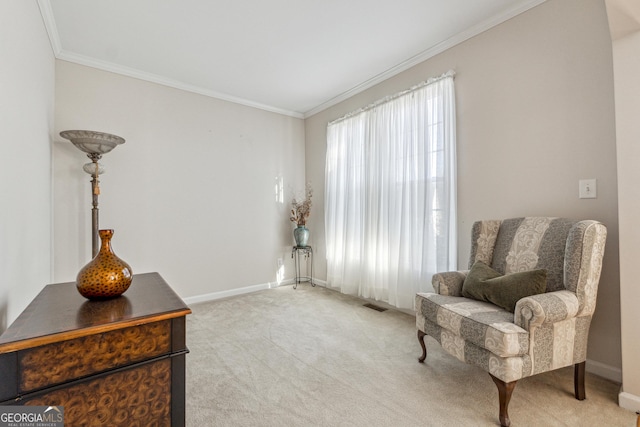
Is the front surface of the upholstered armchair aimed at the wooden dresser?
yes

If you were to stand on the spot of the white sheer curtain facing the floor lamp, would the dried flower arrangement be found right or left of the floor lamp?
right

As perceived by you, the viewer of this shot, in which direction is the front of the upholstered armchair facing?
facing the viewer and to the left of the viewer

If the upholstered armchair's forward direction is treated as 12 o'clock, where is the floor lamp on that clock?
The floor lamp is roughly at 1 o'clock from the upholstered armchair.

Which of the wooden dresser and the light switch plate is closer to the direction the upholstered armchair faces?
the wooden dresser

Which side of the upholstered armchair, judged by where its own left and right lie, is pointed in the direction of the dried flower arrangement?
right

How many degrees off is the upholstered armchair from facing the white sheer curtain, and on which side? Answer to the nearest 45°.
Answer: approximately 90° to its right

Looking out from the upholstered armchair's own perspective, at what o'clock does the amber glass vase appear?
The amber glass vase is roughly at 12 o'clock from the upholstered armchair.
